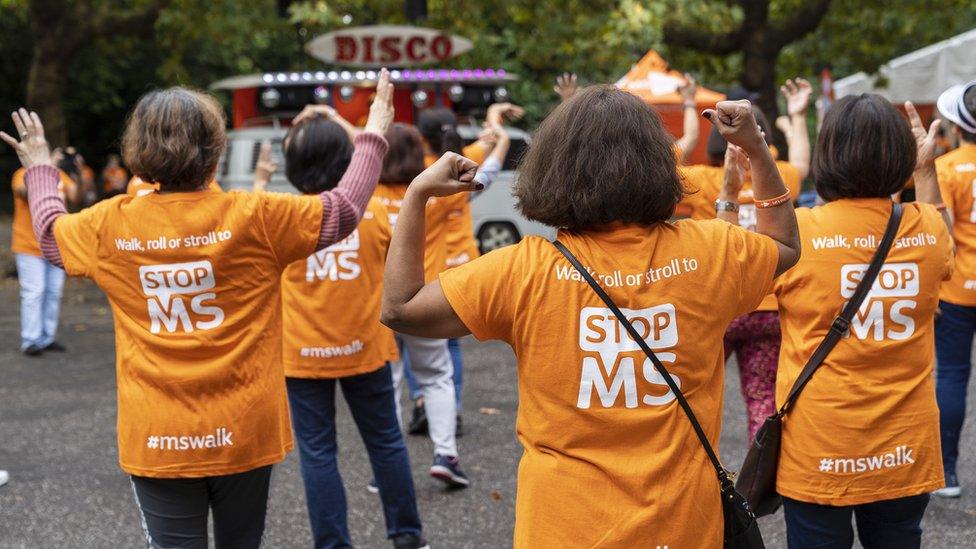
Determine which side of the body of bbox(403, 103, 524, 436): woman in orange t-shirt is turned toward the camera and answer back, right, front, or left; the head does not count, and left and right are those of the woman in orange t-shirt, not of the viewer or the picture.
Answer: back

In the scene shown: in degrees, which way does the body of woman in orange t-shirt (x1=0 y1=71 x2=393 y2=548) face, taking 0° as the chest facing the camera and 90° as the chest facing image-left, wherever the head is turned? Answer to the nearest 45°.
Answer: approximately 180°

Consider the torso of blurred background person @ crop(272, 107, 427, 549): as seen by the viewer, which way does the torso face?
away from the camera

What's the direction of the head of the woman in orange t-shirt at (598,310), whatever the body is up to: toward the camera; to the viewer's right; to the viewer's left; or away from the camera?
away from the camera

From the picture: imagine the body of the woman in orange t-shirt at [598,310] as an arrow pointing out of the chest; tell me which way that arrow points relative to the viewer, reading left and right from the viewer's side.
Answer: facing away from the viewer

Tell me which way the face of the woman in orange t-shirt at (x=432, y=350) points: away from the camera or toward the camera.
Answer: away from the camera

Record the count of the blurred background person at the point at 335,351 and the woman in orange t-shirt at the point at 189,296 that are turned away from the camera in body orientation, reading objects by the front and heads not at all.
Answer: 2

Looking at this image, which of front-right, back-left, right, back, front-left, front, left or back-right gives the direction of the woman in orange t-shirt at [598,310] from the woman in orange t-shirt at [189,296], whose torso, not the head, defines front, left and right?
back-right

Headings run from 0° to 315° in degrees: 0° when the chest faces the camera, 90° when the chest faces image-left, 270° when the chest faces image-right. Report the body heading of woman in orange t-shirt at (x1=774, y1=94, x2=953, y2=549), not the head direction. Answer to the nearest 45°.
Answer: approximately 180°

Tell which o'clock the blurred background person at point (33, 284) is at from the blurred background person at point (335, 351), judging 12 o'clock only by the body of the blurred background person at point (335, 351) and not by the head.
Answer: the blurred background person at point (33, 284) is roughly at 11 o'clock from the blurred background person at point (335, 351).

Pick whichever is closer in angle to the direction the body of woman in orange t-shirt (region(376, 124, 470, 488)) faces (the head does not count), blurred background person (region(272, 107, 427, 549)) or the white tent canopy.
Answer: the white tent canopy

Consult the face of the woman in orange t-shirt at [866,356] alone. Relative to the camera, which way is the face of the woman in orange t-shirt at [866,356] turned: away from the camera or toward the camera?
away from the camera
